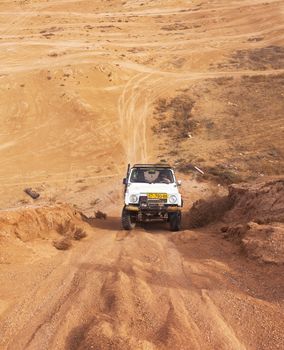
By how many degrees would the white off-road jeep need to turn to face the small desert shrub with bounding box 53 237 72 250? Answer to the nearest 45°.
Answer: approximately 45° to its right

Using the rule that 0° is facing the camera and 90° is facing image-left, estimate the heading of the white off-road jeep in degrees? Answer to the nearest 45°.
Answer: approximately 0°
